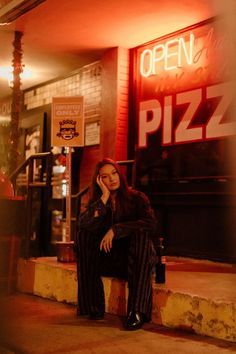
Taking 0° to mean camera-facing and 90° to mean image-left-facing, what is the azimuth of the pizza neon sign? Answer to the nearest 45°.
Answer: approximately 45°

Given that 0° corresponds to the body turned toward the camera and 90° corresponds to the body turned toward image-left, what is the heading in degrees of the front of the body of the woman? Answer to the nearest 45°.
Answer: approximately 0°

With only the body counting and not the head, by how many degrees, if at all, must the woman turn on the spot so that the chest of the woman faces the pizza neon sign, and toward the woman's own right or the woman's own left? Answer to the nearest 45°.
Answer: approximately 180°

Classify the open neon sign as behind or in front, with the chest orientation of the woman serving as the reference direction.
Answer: behind

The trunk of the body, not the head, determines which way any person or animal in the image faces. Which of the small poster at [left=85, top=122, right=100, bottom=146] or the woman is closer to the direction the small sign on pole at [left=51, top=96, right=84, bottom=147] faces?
the woman

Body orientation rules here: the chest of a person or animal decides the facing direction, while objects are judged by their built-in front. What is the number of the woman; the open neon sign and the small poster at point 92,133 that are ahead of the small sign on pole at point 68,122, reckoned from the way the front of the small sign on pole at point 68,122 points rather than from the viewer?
1

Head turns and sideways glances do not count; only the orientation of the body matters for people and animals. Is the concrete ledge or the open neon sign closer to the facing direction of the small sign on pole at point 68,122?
the concrete ledge
